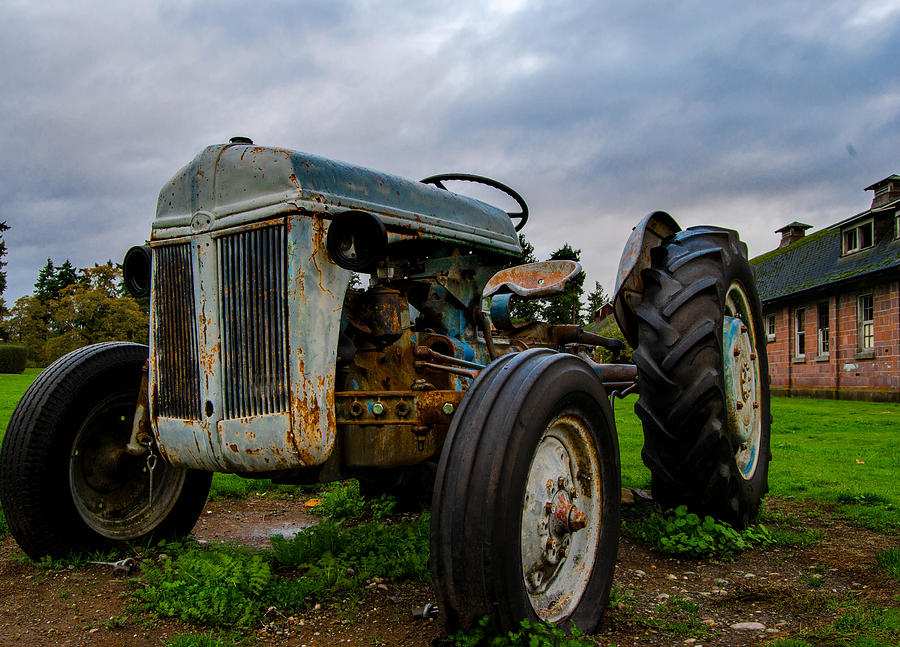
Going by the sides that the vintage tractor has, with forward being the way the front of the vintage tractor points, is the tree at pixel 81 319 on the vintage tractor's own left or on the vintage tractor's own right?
on the vintage tractor's own right

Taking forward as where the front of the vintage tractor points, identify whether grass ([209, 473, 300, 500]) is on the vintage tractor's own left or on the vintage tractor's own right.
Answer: on the vintage tractor's own right

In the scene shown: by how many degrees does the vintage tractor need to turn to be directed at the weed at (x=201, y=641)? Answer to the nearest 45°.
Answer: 0° — it already faces it

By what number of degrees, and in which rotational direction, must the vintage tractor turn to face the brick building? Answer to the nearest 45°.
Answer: approximately 180°

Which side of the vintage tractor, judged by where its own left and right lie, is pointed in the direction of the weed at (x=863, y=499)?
back

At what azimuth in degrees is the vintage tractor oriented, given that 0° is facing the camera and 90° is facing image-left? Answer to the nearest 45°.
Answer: approximately 45°
